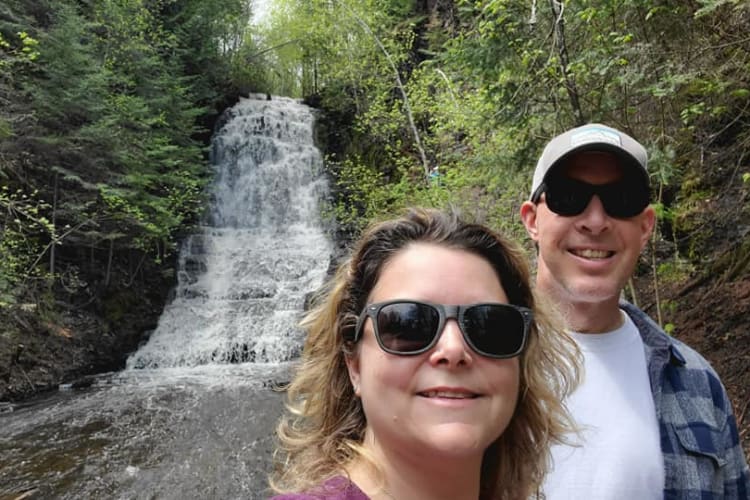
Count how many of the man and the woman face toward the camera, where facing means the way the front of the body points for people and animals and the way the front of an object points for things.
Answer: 2

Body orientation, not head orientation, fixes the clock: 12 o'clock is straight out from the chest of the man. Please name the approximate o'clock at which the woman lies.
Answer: The woman is roughly at 1 o'clock from the man.

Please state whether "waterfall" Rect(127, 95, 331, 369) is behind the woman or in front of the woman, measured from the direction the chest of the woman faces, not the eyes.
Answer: behind

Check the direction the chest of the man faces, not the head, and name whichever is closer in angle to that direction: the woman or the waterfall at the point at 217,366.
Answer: the woman

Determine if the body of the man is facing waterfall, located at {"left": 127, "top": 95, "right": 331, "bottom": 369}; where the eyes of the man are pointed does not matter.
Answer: no

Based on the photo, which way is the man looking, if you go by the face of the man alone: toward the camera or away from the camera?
toward the camera

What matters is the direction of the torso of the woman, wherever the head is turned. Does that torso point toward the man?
no

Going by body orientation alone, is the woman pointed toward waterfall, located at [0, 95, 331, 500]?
no

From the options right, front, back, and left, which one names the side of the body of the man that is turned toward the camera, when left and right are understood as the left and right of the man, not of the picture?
front

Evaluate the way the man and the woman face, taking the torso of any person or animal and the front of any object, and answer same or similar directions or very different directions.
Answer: same or similar directions

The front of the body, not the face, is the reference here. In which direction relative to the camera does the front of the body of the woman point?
toward the camera

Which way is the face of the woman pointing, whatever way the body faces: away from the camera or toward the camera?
toward the camera
